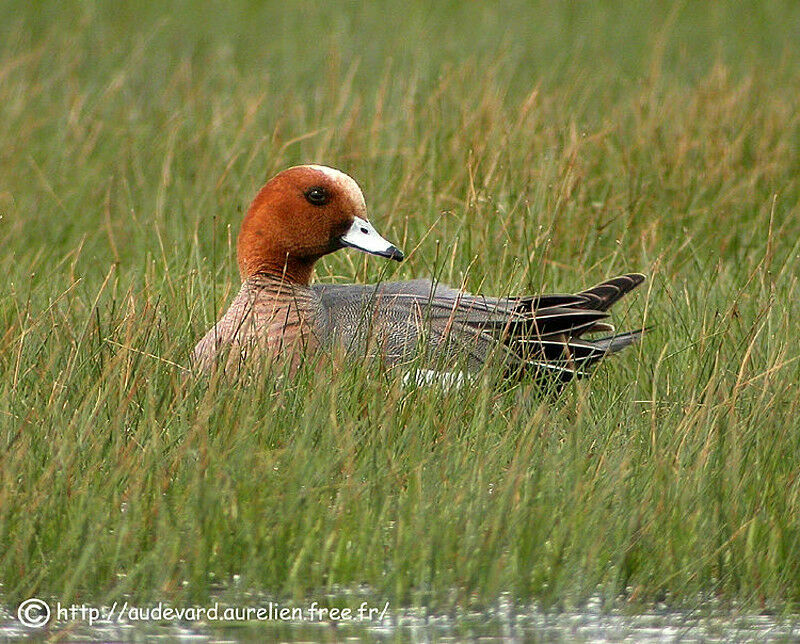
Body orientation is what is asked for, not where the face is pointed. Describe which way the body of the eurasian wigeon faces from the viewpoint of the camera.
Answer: to the viewer's left
